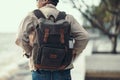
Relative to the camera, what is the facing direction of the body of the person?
away from the camera
